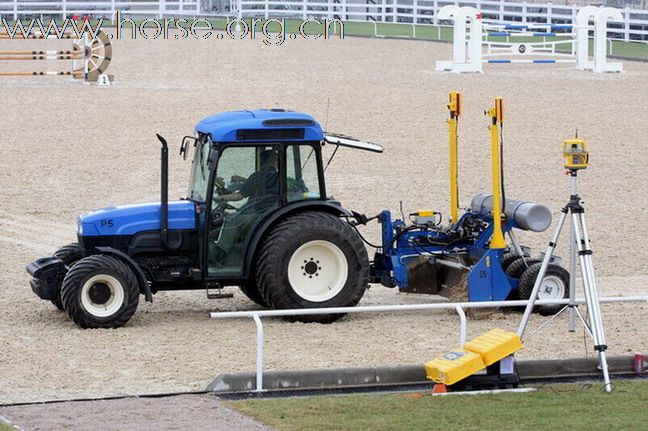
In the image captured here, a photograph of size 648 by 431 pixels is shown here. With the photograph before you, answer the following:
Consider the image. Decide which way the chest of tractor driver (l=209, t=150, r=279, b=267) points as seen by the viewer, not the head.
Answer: to the viewer's left

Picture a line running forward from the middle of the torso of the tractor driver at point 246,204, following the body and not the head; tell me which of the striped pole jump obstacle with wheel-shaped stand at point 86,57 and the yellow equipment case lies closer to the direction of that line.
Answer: the striped pole jump obstacle with wheel-shaped stand

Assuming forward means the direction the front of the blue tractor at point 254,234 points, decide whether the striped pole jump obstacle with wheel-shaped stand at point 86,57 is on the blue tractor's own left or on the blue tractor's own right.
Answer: on the blue tractor's own right

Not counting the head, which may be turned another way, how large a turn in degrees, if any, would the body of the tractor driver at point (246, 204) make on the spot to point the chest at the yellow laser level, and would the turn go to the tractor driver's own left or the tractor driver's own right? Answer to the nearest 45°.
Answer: approximately 135° to the tractor driver's own left

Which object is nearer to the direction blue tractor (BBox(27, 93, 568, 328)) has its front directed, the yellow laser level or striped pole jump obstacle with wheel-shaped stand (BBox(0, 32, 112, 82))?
the striped pole jump obstacle with wheel-shaped stand

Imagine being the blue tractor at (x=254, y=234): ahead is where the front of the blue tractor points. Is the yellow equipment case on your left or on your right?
on your left

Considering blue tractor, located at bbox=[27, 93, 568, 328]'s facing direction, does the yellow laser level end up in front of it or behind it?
behind

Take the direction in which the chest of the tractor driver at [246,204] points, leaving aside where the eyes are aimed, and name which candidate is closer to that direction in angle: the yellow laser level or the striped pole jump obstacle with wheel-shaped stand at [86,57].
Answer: the striped pole jump obstacle with wheel-shaped stand

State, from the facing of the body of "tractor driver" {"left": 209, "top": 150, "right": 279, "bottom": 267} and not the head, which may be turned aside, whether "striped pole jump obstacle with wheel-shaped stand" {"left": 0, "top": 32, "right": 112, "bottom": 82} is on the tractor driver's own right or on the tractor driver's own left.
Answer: on the tractor driver's own right

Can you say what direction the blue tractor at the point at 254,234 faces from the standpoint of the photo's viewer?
facing to the left of the viewer
